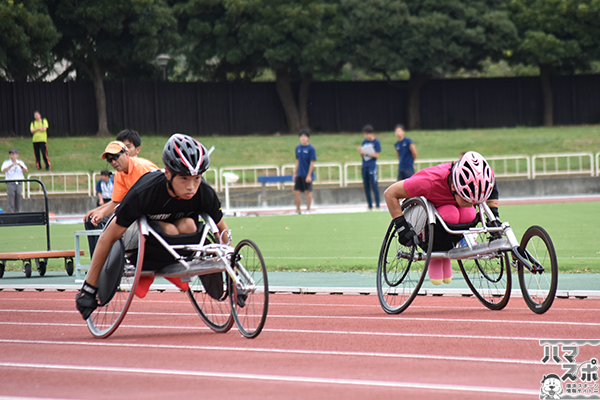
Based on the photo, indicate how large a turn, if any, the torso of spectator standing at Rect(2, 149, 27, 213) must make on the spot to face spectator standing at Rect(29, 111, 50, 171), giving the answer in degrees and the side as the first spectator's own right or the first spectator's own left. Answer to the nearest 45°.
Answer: approximately 180°

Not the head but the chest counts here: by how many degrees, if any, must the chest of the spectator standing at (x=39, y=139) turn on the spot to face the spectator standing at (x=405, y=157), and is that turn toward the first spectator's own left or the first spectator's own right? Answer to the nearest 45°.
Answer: approximately 45° to the first spectator's own left

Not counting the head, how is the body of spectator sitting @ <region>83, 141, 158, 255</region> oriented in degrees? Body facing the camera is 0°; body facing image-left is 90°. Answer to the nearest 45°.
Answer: approximately 45°

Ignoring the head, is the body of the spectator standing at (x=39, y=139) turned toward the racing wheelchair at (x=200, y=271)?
yes

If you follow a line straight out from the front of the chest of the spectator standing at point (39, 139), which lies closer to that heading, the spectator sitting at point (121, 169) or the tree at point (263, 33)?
the spectator sitting

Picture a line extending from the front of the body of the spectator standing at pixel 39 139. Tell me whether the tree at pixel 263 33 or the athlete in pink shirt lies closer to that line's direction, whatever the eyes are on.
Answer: the athlete in pink shirt

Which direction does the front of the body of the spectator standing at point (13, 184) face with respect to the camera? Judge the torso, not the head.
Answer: toward the camera

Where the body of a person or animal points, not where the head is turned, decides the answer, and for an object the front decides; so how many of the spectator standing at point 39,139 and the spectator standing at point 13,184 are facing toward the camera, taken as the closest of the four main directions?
2

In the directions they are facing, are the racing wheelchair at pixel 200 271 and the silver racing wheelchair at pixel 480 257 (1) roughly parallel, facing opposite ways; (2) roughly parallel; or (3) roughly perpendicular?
roughly parallel
